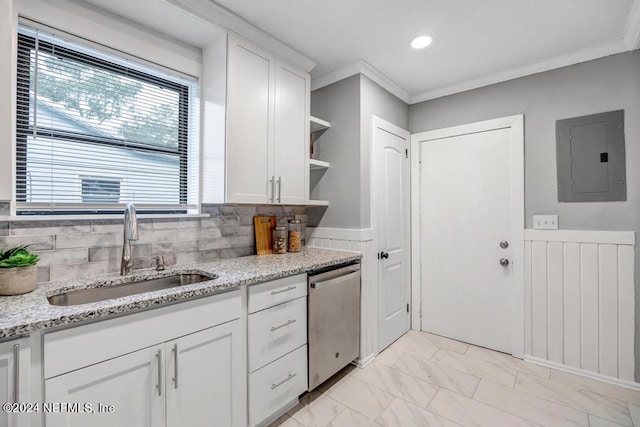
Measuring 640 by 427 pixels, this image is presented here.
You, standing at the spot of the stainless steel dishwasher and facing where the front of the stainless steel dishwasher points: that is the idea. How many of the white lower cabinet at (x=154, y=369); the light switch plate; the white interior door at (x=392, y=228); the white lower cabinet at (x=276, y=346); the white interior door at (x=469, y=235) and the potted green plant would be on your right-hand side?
3

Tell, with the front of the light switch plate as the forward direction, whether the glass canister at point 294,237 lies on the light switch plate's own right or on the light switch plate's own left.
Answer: on the light switch plate's own right

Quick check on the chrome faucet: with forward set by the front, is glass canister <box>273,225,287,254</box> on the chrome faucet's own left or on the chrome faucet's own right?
on the chrome faucet's own left

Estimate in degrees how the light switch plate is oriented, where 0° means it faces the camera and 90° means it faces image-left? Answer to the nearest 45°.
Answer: approximately 0°

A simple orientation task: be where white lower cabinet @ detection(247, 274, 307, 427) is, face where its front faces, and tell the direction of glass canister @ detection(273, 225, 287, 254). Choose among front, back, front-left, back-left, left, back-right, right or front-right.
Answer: back-left

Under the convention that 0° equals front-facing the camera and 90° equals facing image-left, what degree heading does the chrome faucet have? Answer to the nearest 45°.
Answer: approximately 315°

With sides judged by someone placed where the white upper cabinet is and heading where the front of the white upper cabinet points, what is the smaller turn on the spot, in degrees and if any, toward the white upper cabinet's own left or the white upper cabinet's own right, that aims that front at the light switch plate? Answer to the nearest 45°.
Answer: approximately 45° to the white upper cabinet's own left
